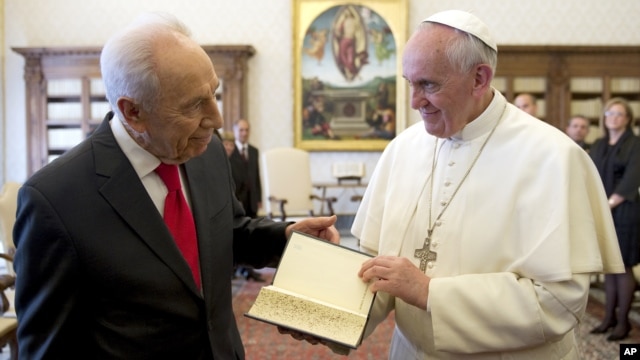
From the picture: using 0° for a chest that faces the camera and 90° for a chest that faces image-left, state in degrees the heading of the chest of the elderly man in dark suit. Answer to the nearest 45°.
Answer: approximately 315°

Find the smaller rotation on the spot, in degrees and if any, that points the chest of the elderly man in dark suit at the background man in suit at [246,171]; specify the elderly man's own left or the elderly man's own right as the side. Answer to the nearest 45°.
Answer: approximately 135° to the elderly man's own left

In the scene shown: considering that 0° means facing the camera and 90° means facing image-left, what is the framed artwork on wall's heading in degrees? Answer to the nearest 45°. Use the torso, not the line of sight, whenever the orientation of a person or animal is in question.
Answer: approximately 0°

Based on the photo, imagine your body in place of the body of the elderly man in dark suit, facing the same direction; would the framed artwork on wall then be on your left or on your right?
on your left

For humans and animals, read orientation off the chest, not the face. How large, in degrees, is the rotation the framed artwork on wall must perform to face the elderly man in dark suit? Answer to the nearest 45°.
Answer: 0° — it already faces them
